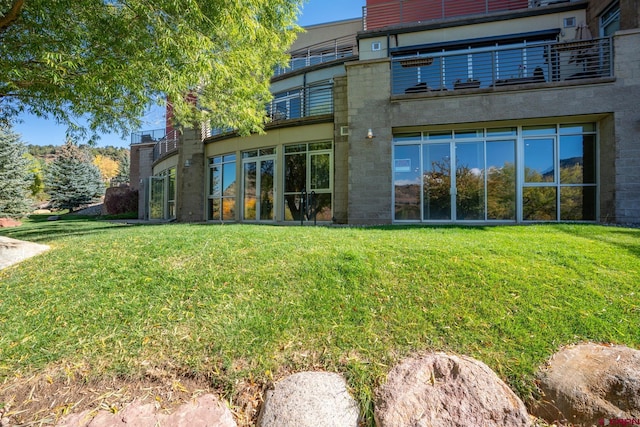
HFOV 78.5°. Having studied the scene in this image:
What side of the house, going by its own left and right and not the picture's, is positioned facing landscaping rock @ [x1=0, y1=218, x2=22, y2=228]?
right

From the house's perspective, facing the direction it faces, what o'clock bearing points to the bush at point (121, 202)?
The bush is roughly at 4 o'clock from the house.

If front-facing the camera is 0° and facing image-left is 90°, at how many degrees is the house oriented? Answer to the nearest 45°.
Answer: approximately 0°

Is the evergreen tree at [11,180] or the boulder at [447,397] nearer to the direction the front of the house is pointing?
the boulder

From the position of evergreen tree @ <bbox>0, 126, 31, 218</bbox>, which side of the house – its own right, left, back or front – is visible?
right

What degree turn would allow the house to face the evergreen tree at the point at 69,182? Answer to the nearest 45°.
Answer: approximately 135° to its right

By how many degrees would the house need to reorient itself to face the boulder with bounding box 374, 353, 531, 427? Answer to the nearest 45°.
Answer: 0° — it already faces it

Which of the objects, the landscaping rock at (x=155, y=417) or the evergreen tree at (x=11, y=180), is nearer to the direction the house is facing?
the landscaping rock

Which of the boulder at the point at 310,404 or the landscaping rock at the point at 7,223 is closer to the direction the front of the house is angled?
the boulder

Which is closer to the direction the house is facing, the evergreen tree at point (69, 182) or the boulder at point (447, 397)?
the boulder
